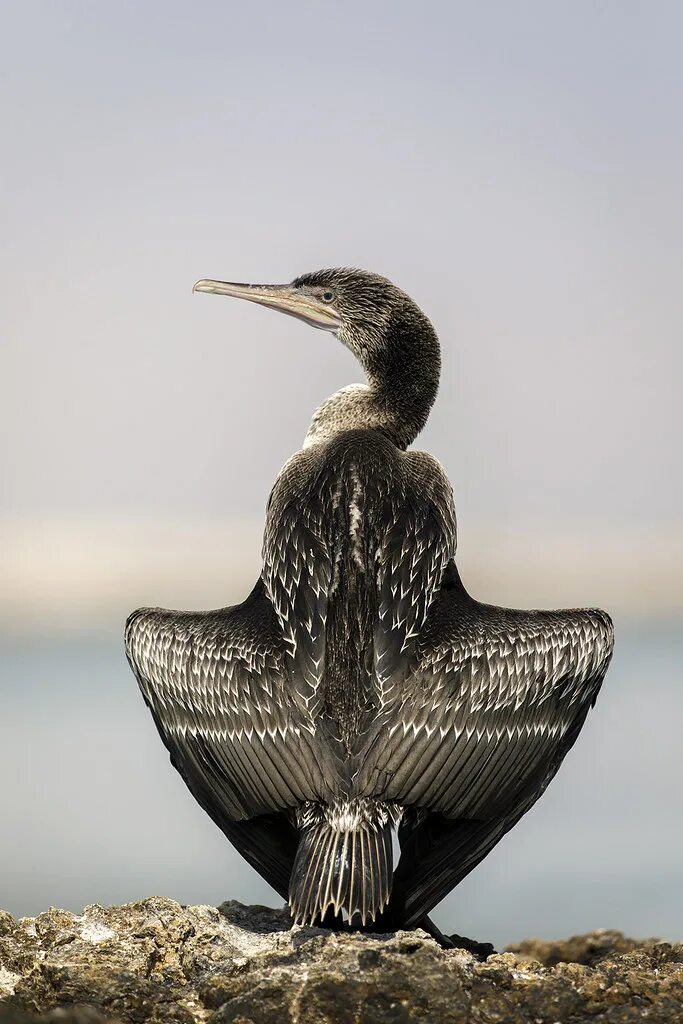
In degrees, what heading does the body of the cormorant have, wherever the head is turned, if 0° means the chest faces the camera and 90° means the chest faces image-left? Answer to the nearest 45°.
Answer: approximately 180°
